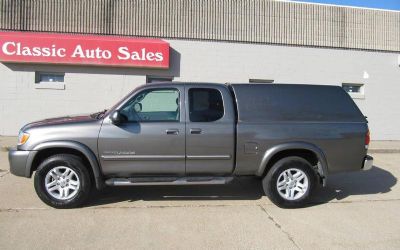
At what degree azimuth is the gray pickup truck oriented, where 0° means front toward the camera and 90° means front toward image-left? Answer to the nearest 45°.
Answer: approximately 90°

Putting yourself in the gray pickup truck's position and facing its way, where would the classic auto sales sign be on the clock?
The classic auto sales sign is roughly at 2 o'clock from the gray pickup truck.
